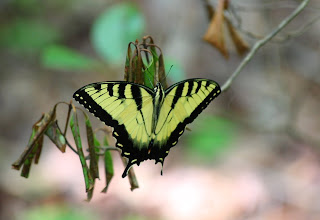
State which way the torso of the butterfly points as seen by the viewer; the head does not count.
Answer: away from the camera
